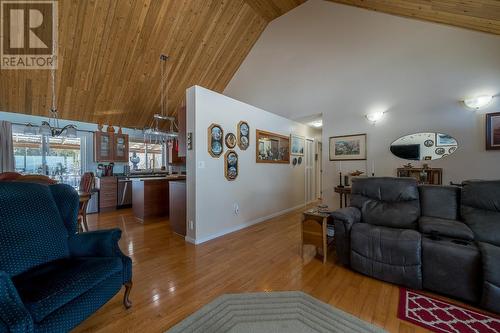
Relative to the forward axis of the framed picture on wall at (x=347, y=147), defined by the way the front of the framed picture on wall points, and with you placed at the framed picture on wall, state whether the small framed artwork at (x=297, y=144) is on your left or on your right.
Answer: on your right

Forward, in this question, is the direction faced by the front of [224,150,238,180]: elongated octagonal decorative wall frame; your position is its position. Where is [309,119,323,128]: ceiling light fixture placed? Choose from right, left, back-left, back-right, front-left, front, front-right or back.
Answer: left

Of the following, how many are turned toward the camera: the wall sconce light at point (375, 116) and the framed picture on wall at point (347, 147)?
2

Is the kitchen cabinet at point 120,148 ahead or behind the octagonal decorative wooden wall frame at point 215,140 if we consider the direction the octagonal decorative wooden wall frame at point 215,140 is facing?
behind

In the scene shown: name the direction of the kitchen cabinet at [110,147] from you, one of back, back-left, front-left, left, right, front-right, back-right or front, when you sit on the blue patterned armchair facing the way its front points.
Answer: back-left

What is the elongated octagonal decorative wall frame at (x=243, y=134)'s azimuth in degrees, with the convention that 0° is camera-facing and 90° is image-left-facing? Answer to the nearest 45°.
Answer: approximately 315°

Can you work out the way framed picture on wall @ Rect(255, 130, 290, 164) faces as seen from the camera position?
facing the viewer and to the right of the viewer

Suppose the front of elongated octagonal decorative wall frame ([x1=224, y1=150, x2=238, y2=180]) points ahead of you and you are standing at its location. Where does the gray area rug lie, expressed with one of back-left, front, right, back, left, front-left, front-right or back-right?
front-right

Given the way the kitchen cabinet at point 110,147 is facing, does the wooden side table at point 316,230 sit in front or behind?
in front

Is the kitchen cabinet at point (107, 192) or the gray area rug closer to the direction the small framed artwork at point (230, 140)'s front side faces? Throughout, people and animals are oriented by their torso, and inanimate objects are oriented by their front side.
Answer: the gray area rug

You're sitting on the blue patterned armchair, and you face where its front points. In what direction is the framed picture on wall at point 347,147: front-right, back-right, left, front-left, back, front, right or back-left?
front-left

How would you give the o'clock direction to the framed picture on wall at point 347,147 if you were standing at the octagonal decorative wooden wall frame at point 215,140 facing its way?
The framed picture on wall is roughly at 10 o'clock from the octagonal decorative wooden wall frame.

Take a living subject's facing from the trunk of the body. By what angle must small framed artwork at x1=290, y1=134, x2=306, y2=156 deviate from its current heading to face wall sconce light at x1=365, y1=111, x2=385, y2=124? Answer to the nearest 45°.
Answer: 0° — it already faces it

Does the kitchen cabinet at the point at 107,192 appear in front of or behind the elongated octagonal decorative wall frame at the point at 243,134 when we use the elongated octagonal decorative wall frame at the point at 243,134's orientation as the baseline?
behind

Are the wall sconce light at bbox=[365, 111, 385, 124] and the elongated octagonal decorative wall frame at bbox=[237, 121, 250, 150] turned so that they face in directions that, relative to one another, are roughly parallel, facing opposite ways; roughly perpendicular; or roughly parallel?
roughly perpendicular

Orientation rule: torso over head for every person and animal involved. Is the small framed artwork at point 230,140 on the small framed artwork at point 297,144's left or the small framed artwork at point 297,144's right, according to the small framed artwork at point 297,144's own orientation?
on its right

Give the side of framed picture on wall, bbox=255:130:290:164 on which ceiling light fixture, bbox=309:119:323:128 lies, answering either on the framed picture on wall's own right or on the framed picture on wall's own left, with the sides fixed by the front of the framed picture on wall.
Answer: on the framed picture on wall's own left
